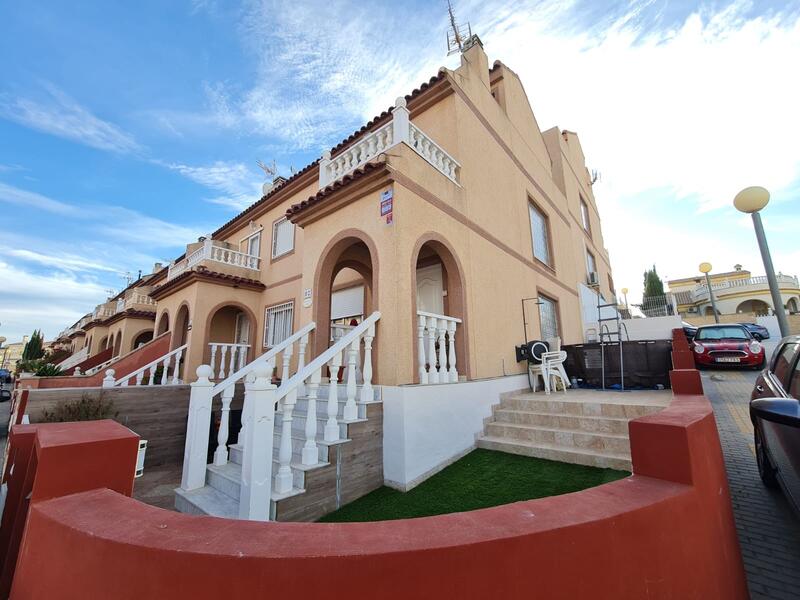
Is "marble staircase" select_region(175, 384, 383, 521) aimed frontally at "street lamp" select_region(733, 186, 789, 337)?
no

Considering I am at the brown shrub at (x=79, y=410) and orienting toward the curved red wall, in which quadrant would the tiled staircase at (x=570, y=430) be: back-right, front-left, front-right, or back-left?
front-left

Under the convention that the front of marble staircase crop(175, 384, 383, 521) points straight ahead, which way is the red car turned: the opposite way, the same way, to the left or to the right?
the same way

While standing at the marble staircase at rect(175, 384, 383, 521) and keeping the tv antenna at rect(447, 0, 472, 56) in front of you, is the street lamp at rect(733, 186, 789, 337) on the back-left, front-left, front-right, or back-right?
front-right

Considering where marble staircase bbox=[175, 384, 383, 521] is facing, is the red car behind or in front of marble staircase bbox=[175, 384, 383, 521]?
behind

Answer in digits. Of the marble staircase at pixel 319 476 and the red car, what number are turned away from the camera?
0

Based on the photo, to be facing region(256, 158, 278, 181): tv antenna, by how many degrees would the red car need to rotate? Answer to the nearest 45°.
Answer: approximately 45° to its right

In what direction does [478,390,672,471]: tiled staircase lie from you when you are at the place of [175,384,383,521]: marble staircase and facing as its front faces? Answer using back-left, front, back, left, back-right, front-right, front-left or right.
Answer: back-left

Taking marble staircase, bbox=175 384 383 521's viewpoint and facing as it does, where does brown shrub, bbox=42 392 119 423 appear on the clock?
The brown shrub is roughly at 3 o'clock from the marble staircase.

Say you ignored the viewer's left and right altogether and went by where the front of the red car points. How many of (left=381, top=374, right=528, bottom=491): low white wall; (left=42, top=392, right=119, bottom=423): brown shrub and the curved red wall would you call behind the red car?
0

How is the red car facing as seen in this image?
toward the camera

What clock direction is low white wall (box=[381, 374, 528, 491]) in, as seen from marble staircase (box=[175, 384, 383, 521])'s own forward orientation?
The low white wall is roughly at 7 o'clock from the marble staircase.

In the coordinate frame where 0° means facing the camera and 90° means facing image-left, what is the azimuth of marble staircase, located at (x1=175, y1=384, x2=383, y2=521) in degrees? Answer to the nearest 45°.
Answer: approximately 45°

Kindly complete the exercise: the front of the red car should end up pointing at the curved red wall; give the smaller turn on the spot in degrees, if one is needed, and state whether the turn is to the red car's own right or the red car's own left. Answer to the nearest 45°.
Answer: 0° — it already faces it

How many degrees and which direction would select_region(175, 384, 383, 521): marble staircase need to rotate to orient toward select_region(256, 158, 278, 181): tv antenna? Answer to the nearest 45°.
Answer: approximately 135° to its right

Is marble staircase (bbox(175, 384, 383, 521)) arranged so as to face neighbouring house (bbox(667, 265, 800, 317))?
no
